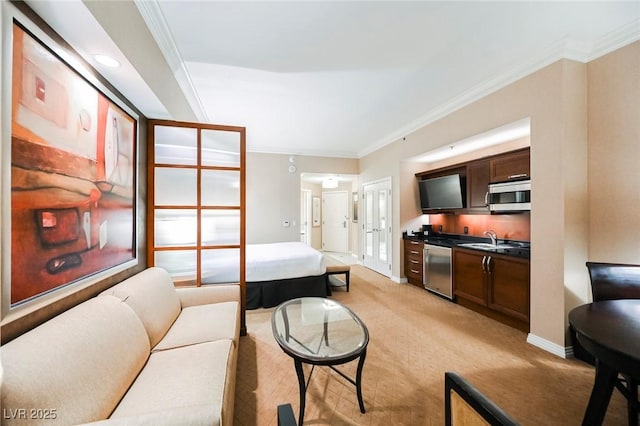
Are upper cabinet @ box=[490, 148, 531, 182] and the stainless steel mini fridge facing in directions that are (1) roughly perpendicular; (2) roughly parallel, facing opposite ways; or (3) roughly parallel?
roughly parallel

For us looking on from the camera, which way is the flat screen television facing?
facing the viewer and to the left of the viewer

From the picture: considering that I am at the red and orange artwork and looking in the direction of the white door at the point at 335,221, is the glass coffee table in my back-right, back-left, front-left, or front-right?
front-right

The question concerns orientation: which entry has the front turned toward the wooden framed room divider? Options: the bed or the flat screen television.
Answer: the flat screen television

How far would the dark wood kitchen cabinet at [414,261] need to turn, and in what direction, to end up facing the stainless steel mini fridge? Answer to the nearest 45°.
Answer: approximately 90° to its left

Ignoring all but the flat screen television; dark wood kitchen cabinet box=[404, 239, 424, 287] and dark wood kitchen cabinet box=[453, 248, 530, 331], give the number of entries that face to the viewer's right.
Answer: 0

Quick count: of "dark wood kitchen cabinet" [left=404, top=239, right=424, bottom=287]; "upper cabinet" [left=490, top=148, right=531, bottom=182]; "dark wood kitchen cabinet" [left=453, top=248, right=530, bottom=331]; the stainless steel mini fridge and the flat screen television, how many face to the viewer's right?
0

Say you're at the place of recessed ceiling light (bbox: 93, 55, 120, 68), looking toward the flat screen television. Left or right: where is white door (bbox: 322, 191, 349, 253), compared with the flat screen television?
left

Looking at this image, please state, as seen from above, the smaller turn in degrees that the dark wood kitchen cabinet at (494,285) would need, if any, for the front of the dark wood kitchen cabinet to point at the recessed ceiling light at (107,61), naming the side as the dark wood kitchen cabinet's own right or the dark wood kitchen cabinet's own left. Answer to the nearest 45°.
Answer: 0° — it already faces it

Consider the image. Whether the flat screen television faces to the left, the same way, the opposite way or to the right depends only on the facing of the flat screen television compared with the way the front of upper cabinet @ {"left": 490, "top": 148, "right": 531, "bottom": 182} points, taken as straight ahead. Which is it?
the same way

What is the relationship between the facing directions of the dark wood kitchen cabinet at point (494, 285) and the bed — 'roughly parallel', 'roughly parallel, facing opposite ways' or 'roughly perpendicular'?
roughly parallel, facing opposite ways

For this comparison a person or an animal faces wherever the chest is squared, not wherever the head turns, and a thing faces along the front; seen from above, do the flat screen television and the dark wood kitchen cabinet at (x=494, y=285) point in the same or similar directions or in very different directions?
same or similar directions

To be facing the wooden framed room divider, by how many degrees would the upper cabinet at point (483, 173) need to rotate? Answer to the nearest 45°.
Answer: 0° — it already faces it

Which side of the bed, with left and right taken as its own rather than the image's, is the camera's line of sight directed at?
right
